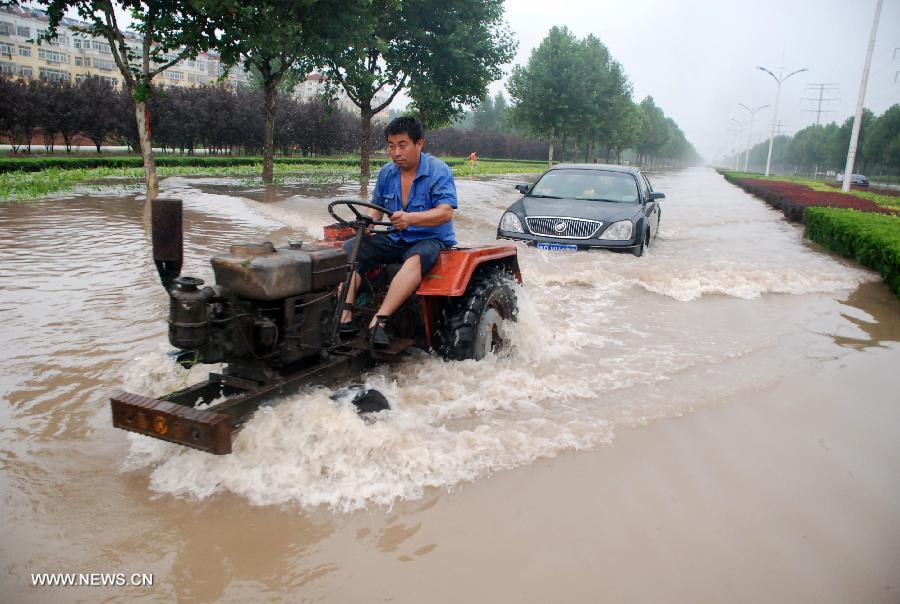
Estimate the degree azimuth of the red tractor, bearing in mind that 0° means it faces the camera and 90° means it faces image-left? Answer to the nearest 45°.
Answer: approximately 45°

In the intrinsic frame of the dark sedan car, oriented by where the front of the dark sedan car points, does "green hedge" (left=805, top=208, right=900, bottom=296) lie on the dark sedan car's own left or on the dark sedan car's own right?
on the dark sedan car's own left

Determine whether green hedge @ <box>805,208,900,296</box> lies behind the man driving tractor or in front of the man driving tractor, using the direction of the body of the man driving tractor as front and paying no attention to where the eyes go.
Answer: behind

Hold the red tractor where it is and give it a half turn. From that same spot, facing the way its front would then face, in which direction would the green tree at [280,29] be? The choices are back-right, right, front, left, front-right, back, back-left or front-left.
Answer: front-left

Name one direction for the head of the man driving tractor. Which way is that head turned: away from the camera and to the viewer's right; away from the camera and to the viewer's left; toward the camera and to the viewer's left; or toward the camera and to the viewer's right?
toward the camera and to the viewer's left

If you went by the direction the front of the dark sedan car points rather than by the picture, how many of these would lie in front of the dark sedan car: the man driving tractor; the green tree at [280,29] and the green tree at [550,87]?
1

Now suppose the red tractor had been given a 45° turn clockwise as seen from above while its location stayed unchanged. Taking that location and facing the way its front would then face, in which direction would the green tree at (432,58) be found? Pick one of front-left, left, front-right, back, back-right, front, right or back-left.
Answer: right

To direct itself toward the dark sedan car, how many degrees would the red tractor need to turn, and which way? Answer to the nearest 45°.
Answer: approximately 180°

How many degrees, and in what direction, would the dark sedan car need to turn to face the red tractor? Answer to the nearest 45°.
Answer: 0° — it already faces it

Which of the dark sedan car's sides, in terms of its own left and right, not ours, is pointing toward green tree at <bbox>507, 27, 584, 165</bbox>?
back

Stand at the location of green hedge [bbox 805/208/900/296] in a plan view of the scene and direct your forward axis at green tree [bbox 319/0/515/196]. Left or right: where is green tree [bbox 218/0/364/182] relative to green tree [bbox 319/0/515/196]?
left

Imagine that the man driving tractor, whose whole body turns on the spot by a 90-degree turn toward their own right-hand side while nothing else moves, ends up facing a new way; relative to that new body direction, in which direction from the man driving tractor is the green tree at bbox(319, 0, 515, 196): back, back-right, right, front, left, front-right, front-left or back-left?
front-right

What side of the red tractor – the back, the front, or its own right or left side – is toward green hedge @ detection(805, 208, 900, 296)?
back

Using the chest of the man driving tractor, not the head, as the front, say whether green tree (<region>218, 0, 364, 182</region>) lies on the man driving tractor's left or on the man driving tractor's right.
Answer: on the man driving tractor's right

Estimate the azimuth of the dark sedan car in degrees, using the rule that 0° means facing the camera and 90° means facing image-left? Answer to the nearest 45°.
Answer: approximately 0°
